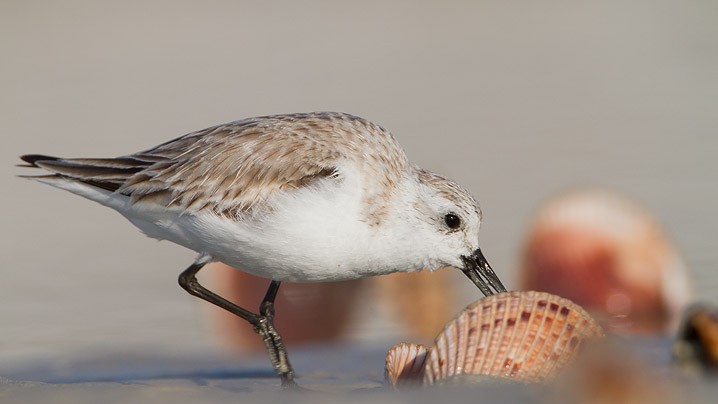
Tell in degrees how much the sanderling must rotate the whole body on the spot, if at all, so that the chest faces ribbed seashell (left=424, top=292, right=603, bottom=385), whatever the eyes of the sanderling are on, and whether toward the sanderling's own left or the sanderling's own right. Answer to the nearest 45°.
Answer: approximately 45° to the sanderling's own right

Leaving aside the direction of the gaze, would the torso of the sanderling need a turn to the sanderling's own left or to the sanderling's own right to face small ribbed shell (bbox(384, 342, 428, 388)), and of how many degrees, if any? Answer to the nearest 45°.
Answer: approximately 45° to the sanderling's own right

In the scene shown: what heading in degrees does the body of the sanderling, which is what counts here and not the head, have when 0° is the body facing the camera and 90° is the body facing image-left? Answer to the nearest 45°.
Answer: approximately 270°

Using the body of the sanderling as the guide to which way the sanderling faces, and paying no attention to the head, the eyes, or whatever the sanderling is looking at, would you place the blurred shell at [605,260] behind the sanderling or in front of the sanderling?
in front
